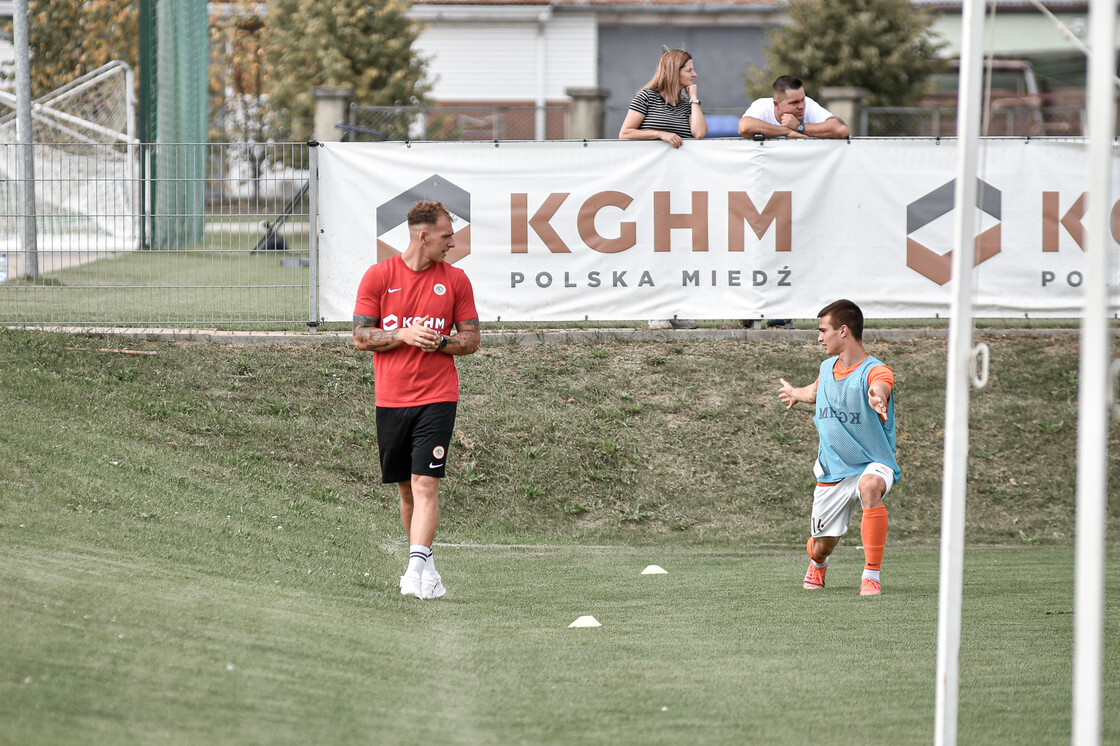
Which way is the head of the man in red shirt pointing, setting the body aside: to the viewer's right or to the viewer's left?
to the viewer's right

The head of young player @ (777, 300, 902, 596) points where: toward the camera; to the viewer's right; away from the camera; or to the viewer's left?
to the viewer's left

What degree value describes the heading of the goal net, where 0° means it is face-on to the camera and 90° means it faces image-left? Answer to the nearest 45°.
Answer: approximately 270°

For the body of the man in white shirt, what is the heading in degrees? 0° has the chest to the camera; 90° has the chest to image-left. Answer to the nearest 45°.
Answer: approximately 0°

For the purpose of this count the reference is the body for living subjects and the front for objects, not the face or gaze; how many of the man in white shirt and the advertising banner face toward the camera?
2

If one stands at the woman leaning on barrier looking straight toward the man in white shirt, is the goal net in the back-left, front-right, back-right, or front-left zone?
back-left

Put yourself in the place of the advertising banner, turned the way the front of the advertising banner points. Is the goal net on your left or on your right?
on your right

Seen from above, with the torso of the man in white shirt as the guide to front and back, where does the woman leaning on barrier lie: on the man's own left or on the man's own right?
on the man's own right

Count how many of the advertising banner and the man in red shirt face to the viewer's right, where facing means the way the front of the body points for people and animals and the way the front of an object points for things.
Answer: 0
